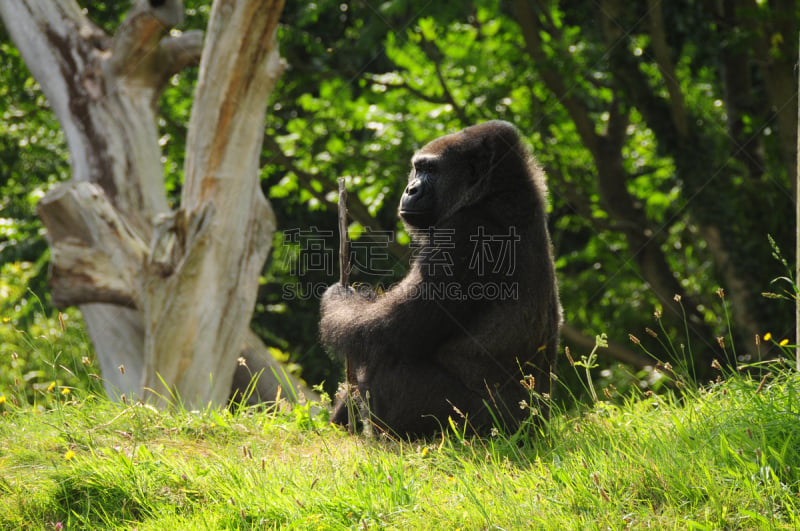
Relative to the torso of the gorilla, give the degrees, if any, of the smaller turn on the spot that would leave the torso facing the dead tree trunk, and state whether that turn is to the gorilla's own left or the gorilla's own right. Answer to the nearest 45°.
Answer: approximately 45° to the gorilla's own right

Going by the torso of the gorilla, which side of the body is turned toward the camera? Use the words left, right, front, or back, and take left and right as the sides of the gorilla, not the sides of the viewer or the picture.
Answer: left
